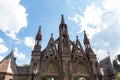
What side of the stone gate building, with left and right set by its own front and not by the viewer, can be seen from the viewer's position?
front
